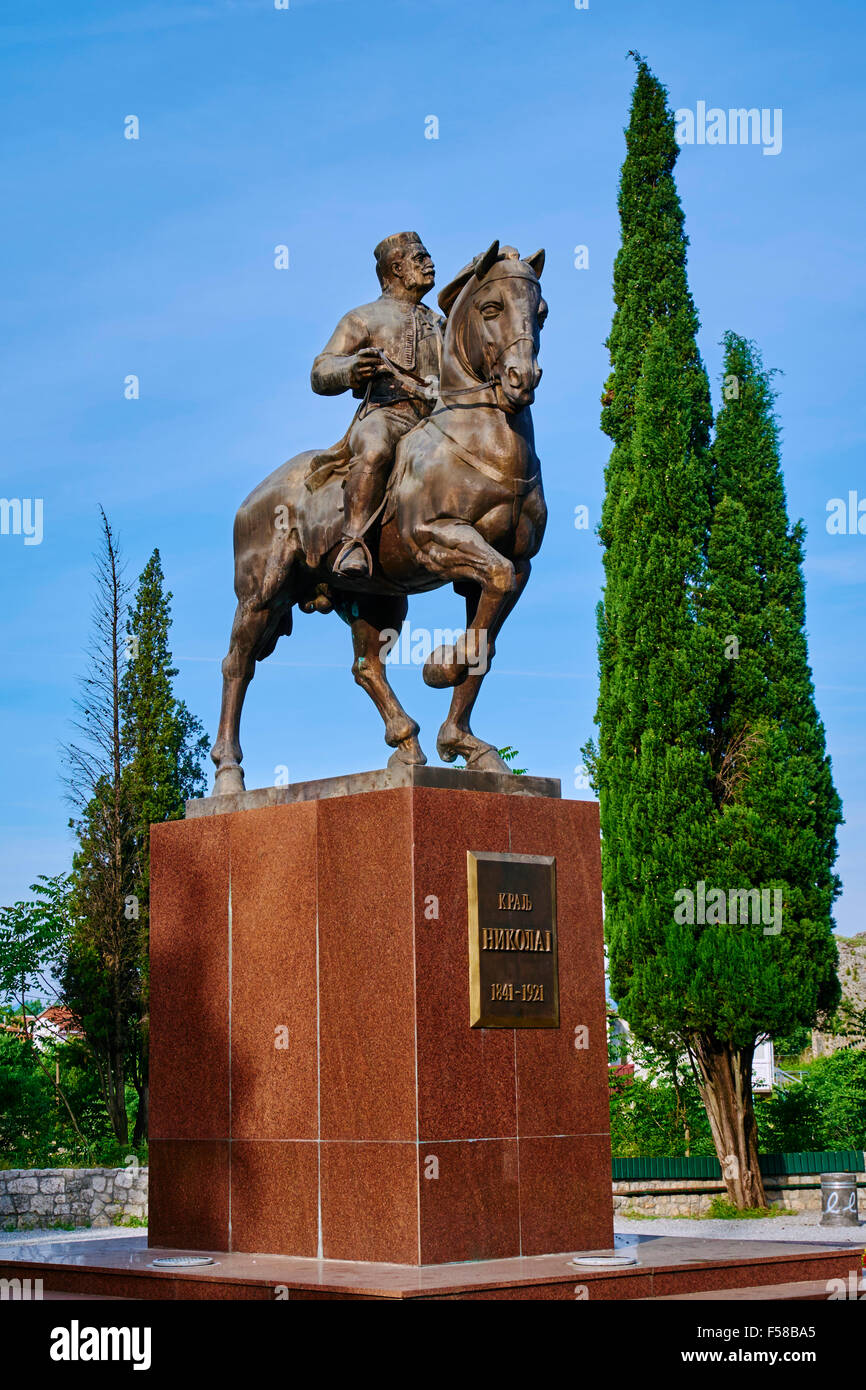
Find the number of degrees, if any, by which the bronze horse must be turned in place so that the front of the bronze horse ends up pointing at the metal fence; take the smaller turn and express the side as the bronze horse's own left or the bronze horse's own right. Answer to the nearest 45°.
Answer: approximately 135° to the bronze horse's own left

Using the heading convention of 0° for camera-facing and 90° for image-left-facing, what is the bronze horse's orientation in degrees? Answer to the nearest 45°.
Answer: approximately 315°
